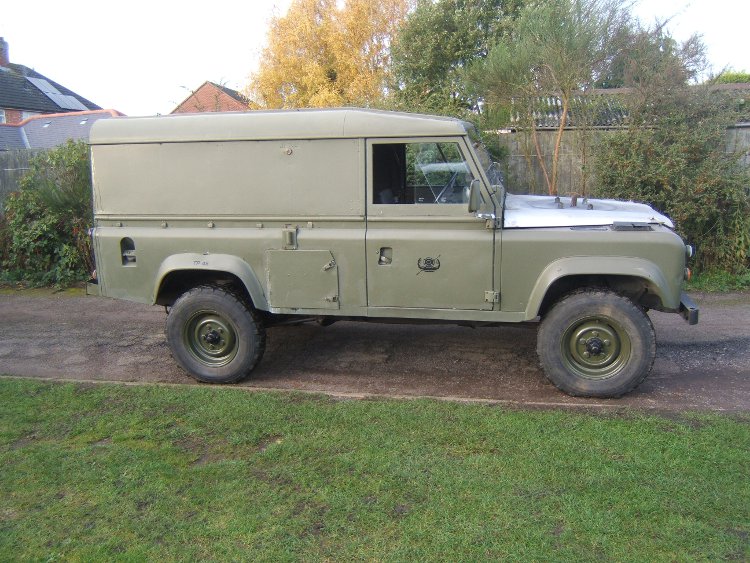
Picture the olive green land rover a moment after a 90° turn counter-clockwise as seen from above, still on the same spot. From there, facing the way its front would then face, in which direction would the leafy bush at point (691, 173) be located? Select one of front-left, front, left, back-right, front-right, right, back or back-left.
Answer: front-right

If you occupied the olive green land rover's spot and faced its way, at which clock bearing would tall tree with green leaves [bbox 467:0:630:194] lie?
The tall tree with green leaves is roughly at 10 o'clock from the olive green land rover.

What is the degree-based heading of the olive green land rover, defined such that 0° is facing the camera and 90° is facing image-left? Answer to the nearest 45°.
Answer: approximately 270°

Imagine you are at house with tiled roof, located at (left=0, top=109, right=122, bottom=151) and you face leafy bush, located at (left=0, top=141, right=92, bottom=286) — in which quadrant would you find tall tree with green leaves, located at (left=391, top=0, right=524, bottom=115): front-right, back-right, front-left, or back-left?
front-left

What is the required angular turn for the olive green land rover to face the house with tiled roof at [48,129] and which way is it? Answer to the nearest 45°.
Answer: approximately 135° to its left

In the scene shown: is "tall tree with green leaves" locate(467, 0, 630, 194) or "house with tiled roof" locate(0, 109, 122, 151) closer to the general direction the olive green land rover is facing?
the tall tree with green leaves

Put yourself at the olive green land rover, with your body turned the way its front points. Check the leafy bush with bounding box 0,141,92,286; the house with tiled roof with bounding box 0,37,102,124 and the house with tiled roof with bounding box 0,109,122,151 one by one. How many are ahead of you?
0

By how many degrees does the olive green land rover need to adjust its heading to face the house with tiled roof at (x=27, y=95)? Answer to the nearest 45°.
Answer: approximately 135° to its left

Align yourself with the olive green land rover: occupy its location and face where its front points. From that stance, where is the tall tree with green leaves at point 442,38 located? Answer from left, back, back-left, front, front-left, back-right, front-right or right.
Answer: left
